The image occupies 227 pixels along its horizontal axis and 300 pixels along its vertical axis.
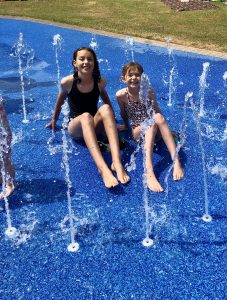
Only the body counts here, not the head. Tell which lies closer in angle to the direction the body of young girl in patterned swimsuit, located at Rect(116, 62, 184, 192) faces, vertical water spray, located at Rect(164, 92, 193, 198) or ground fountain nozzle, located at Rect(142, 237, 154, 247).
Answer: the ground fountain nozzle

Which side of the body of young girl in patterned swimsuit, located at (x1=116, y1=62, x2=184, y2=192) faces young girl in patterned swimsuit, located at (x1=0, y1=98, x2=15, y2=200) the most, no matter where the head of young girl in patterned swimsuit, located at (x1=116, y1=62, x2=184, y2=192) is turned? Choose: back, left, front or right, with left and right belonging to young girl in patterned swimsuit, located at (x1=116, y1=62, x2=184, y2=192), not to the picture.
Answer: right

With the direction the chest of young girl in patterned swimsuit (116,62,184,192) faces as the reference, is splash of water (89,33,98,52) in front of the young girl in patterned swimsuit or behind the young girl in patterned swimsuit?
behind

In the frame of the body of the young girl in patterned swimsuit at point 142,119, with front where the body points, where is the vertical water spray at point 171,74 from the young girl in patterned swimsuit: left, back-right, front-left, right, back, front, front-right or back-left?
back-left

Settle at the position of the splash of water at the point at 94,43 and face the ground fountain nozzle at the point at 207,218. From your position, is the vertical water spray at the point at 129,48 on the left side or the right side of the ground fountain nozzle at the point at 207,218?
left

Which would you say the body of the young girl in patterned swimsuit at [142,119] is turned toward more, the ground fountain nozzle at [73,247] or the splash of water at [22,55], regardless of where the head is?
the ground fountain nozzle

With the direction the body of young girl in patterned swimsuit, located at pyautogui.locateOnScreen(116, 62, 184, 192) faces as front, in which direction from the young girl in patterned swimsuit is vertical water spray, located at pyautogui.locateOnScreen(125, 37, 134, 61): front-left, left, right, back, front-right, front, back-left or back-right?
back-left

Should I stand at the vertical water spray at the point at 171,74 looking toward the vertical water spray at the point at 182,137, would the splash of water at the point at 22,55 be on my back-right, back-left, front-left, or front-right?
back-right

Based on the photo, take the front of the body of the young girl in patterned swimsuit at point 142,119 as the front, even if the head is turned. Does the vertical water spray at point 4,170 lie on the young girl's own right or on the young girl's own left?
on the young girl's own right

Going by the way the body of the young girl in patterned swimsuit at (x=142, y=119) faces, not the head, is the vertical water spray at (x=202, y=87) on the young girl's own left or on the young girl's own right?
on the young girl's own left

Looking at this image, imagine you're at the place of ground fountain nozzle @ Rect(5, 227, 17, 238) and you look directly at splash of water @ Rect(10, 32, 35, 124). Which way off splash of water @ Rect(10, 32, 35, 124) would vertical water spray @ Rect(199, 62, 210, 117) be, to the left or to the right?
right

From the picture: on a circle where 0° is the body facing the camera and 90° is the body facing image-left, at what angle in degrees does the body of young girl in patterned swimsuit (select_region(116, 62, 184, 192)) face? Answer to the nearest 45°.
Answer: approximately 315°
